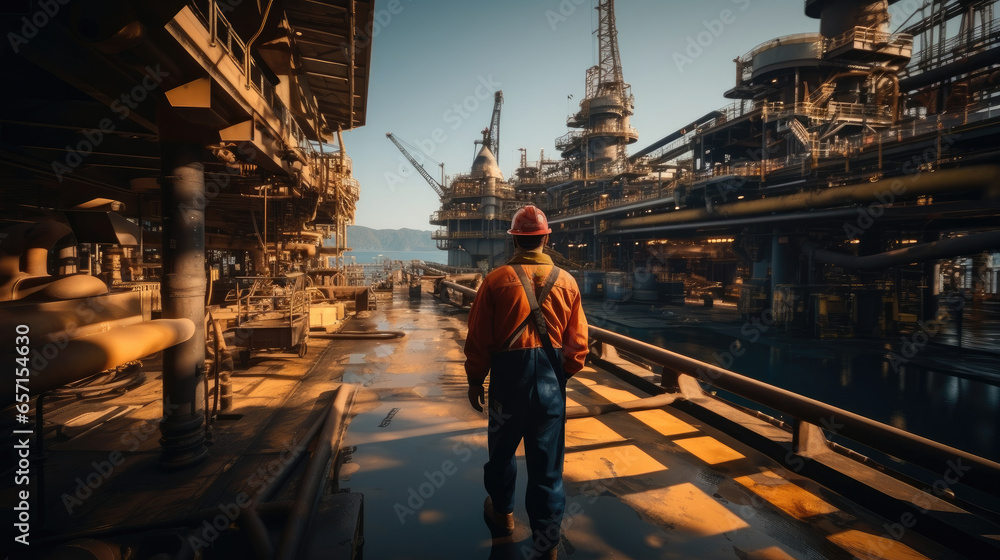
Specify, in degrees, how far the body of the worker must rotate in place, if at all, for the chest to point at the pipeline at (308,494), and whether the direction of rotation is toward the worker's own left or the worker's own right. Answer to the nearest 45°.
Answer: approximately 90° to the worker's own left

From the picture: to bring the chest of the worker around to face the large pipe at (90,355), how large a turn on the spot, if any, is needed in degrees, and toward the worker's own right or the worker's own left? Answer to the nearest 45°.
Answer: approximately 135° to the worker's own left

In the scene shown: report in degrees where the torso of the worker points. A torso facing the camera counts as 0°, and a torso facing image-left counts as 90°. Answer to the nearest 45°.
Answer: approximately 180°

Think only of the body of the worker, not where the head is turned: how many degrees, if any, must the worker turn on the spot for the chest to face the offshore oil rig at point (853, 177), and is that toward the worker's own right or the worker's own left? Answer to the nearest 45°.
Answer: approximately 45° to the worker's own right

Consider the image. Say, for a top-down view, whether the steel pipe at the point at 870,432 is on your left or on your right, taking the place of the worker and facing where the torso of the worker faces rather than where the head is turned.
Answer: on your right

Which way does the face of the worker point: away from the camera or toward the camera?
away from the camera
